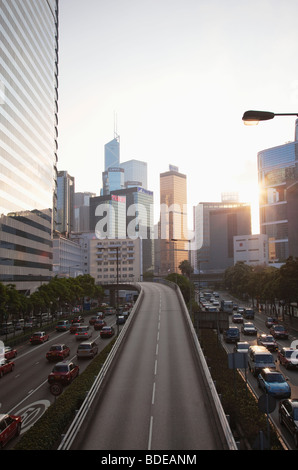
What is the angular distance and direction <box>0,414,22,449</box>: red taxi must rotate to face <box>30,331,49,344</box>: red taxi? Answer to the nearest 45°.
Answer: approximately 45° to its left

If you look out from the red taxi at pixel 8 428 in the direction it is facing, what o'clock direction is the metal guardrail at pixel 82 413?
The metal guardrail is roughly at 3 o'clock from the red taxi.

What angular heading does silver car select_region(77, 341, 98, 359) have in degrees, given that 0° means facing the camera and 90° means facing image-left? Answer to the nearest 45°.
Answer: approximately 225°

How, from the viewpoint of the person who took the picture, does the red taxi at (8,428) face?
facing away from the viewer and to the right of the viewer

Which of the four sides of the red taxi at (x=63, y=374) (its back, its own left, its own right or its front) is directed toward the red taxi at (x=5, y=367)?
left

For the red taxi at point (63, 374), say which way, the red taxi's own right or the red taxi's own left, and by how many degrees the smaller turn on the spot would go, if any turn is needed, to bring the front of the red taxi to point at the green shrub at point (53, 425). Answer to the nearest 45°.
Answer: approximately 135° to the red taxi's own right

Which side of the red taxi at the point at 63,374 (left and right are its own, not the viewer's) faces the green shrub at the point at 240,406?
right

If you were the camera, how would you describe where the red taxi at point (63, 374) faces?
facing away from the viewer and to the right of the viewer

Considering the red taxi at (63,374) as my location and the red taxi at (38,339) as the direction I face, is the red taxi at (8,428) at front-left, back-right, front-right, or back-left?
back-left
